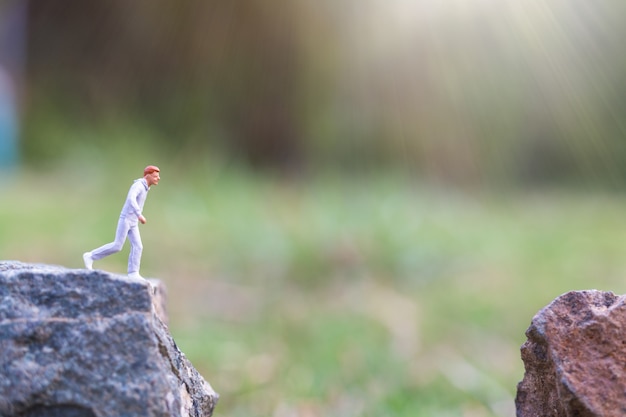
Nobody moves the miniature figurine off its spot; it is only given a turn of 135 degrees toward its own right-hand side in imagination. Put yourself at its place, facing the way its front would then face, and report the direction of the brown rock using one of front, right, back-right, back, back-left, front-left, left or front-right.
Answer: back-left

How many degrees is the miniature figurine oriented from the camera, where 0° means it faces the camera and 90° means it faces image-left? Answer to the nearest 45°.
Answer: approximately 270°
